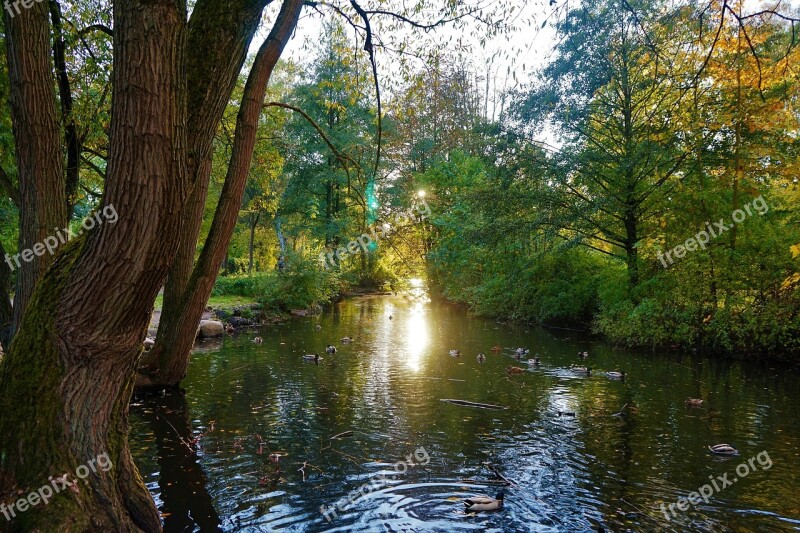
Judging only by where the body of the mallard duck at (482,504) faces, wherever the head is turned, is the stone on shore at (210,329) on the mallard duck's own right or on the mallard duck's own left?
on the mallard duck's own left

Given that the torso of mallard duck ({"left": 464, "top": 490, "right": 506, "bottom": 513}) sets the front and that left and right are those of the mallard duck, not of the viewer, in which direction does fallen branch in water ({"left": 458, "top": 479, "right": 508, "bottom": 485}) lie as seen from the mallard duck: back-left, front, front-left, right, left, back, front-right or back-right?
left

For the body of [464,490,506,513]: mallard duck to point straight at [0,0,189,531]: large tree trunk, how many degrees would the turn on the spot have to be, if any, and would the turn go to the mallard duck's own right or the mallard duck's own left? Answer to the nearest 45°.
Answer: approximately 135° to the mallard duck's own right

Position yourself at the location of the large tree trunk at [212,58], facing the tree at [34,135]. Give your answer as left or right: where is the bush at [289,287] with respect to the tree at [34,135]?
right

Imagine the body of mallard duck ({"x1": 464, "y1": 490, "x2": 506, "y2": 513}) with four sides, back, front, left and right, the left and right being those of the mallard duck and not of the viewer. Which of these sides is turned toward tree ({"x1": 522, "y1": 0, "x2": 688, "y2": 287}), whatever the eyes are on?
left

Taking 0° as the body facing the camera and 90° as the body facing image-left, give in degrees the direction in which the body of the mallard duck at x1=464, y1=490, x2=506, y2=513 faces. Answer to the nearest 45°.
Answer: approximately 270°

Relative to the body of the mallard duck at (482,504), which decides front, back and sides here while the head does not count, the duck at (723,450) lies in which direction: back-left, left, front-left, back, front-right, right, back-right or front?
front-left

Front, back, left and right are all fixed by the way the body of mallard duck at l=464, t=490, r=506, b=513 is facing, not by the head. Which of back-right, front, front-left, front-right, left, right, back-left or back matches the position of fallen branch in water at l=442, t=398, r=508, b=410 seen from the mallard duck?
left
